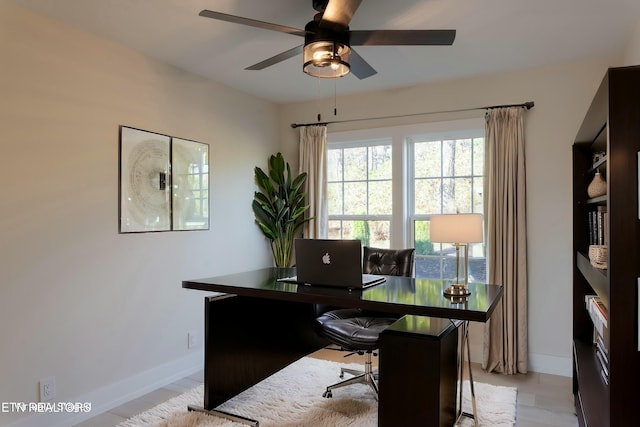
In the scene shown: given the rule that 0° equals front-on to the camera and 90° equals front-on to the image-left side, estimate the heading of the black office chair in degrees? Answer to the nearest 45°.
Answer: approximately 45°

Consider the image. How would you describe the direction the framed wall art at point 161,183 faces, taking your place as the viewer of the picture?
facing the viewer and to the right of the viewer

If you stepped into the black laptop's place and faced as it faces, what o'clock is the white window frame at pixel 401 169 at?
The white window frame is roughly at 11 o'clock from the black laptop.

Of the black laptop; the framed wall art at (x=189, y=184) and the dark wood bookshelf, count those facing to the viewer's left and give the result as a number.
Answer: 1

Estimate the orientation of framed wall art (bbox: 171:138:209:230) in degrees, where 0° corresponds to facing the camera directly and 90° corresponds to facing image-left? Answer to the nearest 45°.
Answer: approximately 315°

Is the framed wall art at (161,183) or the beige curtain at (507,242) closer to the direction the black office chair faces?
the framed wall art

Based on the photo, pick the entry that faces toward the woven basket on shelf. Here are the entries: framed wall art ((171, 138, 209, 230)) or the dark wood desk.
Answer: the framed wall art

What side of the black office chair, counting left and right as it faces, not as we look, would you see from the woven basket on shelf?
left

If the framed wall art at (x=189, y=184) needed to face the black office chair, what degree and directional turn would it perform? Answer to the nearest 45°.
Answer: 0° — it already faces it

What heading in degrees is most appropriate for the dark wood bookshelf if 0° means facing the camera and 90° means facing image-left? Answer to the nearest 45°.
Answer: approximately 90°

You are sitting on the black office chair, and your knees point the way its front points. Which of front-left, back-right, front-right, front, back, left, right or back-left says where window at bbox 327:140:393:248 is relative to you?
back-right

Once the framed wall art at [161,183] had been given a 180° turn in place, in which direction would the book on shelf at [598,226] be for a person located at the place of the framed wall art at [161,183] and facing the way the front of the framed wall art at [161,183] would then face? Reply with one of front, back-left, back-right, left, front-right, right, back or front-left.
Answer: back

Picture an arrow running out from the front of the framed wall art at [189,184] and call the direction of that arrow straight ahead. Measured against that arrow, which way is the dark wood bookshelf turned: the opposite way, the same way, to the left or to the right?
the opposite way
